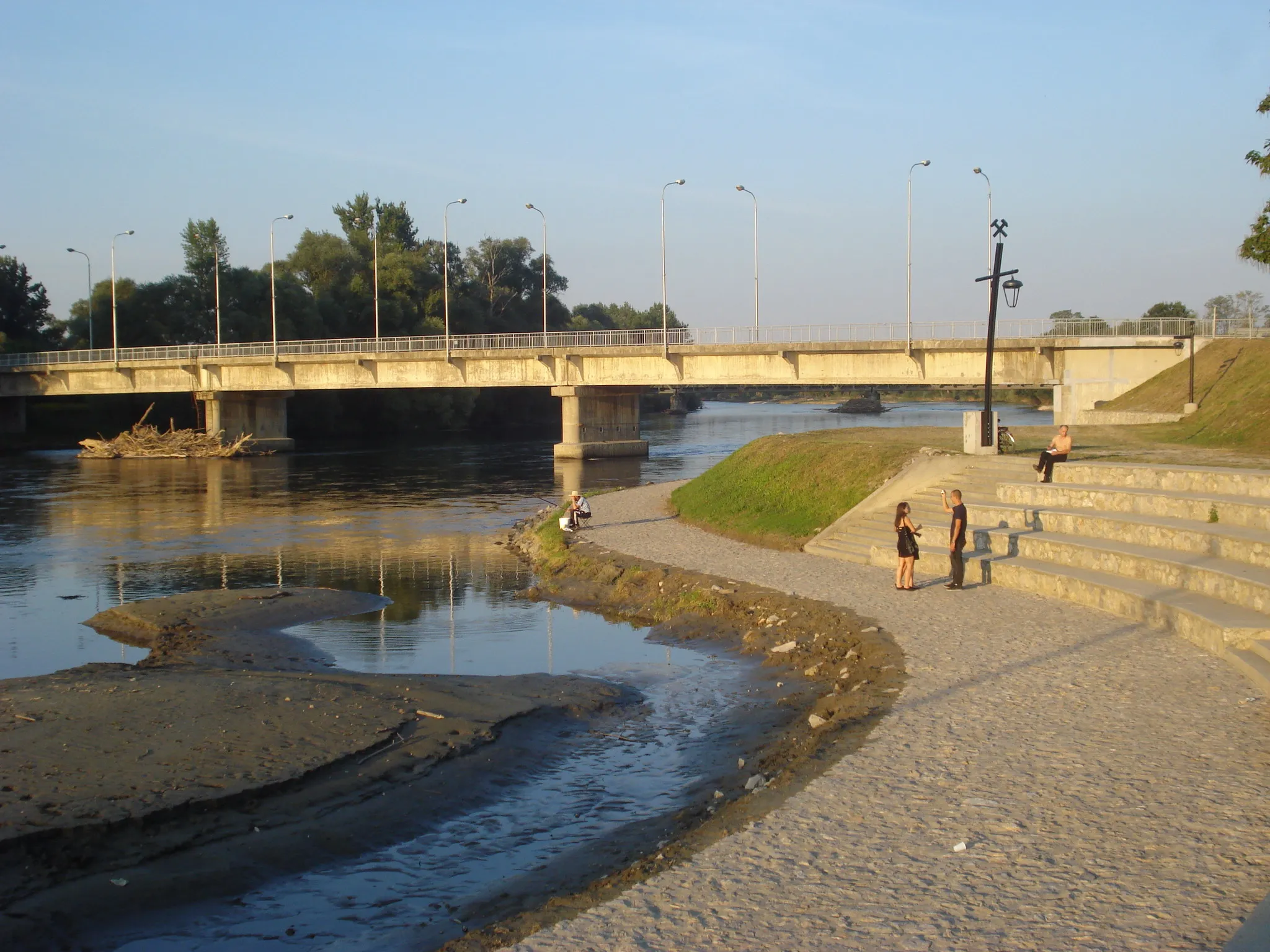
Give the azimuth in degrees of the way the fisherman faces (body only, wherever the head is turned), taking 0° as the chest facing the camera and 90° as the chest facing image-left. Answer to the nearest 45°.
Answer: approximately 90°

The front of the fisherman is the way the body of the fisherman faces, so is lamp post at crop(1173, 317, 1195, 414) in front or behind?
behind

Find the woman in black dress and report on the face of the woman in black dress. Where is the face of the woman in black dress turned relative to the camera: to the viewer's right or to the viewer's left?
to the viewer's right

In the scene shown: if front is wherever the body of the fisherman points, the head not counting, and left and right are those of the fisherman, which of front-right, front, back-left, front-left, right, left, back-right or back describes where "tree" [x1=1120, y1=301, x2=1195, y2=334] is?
back-right

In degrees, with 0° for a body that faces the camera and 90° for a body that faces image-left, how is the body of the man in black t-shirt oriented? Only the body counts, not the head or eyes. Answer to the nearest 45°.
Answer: approximately 90°

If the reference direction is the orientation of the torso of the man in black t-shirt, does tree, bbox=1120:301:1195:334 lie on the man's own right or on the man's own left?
on the man's own right

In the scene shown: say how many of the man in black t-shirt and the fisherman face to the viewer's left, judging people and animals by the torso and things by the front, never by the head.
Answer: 2

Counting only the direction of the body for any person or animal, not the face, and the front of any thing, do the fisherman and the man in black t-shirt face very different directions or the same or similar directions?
same or similar directions

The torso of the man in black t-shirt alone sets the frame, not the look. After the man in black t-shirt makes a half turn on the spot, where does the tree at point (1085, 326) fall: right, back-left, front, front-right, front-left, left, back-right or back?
left

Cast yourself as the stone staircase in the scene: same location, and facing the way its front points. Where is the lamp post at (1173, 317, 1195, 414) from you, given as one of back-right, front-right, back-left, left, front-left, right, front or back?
back-right

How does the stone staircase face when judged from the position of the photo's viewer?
facing the viewer and to the left of the viewer

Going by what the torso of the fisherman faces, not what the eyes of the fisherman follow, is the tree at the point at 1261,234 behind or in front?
behind

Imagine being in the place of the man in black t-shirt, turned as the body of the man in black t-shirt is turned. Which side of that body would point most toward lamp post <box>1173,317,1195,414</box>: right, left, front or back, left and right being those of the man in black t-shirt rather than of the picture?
right

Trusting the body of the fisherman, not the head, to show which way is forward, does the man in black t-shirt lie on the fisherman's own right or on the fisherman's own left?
on the fisherman's own left
